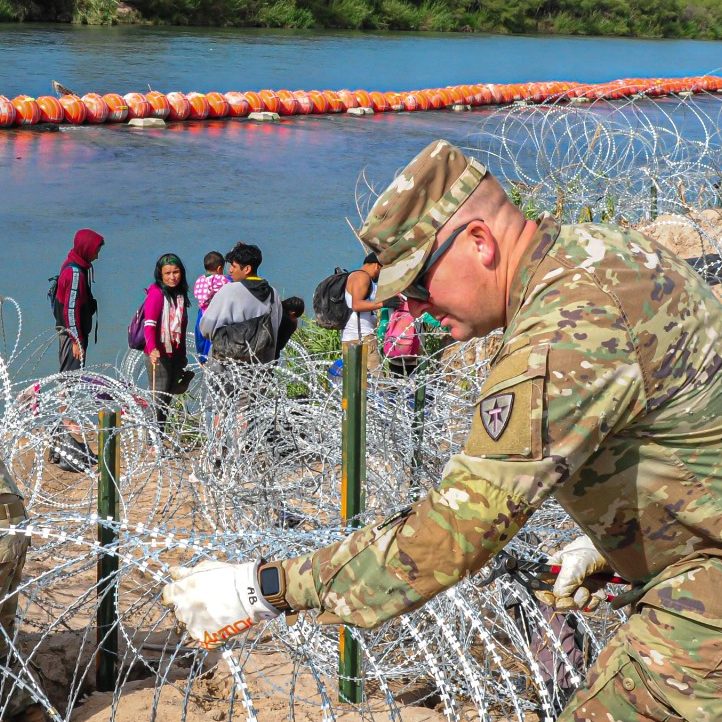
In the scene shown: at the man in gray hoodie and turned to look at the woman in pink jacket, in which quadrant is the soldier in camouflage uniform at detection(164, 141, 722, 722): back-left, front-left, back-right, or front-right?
back-left

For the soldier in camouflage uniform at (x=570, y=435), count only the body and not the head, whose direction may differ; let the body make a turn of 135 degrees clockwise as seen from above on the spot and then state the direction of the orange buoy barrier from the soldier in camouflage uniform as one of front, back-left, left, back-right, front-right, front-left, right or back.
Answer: front-left

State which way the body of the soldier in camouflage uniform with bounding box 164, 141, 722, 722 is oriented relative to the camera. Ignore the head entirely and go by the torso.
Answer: to the viewer's left

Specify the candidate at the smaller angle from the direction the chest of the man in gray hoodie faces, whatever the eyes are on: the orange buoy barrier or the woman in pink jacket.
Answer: the woman in pink jacket
